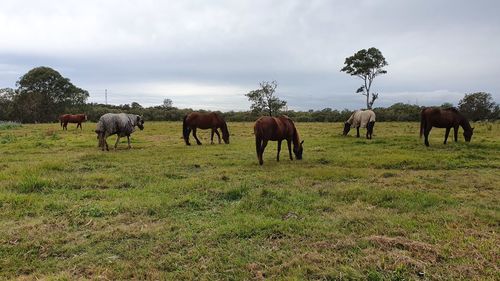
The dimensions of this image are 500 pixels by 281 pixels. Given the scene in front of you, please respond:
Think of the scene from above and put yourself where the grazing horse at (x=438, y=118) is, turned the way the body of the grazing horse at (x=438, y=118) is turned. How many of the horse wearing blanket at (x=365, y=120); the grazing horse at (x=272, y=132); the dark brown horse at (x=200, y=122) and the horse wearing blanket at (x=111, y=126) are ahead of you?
0

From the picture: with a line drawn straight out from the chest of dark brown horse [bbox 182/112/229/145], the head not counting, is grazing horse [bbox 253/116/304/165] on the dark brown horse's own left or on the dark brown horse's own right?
on the dark brown horse's own right

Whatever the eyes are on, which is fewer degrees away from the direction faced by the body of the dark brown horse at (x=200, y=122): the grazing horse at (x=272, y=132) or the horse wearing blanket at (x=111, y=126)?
the grazing horse

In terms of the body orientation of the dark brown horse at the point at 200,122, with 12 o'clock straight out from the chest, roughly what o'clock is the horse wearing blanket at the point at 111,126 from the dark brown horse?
The horse wearing blanket is roughly at 5 o'clock from the dark brown horse.

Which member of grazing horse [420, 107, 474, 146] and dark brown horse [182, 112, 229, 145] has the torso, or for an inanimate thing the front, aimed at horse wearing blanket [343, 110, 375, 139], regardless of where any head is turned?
the dark brown horse

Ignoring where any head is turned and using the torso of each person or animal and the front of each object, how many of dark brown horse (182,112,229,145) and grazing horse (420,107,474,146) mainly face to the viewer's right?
2

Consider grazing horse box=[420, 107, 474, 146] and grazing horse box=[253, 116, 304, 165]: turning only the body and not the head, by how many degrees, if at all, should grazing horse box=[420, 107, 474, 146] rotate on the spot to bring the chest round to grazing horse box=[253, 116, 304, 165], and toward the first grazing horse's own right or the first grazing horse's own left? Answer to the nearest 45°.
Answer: approximately 135° to the first grazing horse's own right

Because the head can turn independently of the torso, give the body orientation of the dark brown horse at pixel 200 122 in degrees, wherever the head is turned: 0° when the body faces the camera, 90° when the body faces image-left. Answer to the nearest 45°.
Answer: approximately 270°

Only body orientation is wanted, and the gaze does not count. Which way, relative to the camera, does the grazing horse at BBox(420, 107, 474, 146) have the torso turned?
to the viewer's right

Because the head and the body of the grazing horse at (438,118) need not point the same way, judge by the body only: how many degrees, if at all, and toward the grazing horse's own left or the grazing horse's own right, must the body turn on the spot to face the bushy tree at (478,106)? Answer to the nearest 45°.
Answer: approximately 90° to the grazing horse's own left

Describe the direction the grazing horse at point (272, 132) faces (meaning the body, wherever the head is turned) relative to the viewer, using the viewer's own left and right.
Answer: facing away from the viewer and to the right of the viewer

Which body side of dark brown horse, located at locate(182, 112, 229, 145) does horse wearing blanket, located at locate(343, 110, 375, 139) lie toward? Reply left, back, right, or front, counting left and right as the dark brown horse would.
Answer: front

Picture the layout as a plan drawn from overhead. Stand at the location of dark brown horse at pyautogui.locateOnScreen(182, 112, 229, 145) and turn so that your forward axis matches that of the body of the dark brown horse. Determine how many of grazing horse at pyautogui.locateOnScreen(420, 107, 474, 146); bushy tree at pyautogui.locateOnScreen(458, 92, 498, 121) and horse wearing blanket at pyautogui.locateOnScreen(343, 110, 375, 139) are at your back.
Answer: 0

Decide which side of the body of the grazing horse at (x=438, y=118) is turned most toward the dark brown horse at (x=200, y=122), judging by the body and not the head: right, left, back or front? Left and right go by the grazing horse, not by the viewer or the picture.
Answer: back
